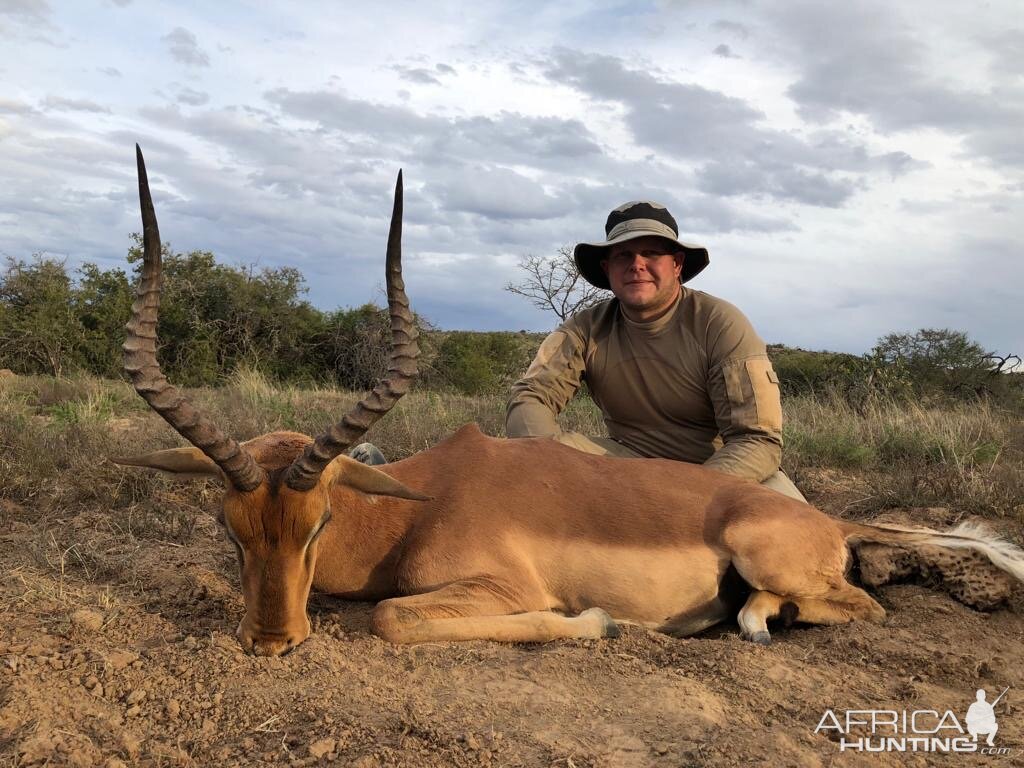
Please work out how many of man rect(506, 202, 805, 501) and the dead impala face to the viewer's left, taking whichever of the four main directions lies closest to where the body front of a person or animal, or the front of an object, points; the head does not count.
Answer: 1

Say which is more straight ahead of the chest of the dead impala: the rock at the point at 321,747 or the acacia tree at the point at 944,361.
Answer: the rock

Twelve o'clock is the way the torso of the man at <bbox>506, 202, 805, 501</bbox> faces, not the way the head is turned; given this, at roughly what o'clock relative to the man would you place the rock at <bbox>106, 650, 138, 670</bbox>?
The rock is roughly at 1 o'clock from the man.

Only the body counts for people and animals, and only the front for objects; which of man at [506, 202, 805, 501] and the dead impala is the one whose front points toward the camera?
the man

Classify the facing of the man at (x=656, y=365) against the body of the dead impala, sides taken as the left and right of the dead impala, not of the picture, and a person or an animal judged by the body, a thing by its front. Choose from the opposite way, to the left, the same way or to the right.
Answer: to the left

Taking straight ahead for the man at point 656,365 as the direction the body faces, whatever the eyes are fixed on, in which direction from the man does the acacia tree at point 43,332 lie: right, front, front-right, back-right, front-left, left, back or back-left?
back-right

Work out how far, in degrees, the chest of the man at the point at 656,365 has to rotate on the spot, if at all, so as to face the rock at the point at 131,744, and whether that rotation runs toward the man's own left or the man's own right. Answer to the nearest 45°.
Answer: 0° — they already face it

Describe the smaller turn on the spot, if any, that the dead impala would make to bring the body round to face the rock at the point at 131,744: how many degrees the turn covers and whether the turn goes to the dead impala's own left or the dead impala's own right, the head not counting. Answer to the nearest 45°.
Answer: approximately 45° to the dead impala's own left

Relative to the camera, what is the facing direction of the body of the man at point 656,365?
toward the camera

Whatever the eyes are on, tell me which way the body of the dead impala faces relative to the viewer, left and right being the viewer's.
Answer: facing to the left of the viewer
